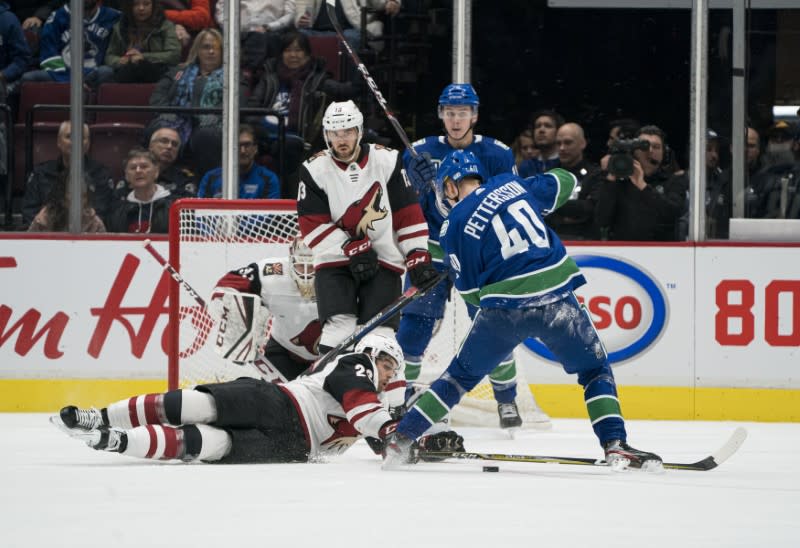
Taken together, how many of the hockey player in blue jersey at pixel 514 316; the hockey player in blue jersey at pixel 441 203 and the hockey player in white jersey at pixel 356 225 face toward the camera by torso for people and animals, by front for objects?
2

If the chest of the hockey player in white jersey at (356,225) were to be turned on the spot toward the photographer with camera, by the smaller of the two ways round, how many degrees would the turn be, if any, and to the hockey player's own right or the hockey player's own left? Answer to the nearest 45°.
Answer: approximately 135° to the hockey player's own left

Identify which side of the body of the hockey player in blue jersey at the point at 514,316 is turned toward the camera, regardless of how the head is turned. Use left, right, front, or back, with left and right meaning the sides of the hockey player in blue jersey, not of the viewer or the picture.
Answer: back

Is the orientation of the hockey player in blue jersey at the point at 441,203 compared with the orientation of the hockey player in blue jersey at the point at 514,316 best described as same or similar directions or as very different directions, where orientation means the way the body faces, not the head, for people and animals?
very different directions

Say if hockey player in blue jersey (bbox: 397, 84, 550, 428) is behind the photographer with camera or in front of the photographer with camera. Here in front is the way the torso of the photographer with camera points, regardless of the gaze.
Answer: in front

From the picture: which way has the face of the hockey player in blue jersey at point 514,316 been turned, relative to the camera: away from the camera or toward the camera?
away from the camera

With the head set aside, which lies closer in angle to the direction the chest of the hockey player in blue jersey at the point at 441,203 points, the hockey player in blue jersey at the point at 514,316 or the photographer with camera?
the hockey player in blue jersey

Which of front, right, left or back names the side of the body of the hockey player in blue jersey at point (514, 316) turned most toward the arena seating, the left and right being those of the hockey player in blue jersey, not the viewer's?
front

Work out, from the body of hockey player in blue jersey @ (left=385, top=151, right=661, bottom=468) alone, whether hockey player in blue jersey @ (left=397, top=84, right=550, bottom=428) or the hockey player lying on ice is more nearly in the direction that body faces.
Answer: the hockey player in blue jersey

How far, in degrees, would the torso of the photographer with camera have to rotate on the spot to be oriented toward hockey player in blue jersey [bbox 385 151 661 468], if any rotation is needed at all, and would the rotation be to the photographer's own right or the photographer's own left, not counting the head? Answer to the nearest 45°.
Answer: approximately 45° to the photographer's own left

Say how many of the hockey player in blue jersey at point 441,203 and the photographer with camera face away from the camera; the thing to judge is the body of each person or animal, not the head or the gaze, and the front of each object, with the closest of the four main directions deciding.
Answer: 0
